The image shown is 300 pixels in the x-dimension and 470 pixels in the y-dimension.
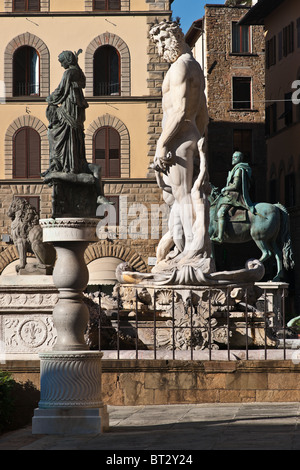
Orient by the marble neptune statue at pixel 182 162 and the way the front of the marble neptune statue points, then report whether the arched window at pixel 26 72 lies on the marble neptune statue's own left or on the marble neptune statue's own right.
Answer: on the marble neptune statue's own right

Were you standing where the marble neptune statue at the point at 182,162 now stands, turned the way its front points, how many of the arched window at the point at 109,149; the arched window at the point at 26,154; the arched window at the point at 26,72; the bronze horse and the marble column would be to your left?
1

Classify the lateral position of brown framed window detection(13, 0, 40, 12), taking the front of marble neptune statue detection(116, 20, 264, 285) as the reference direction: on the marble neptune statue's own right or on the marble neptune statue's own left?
on the marble neptune statue's own right

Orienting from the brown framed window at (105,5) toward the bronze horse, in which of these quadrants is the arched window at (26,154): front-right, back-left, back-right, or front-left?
back-right

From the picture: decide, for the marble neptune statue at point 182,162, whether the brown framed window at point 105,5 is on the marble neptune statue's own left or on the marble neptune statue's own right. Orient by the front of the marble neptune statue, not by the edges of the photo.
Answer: on the marble neptune statue's own right
